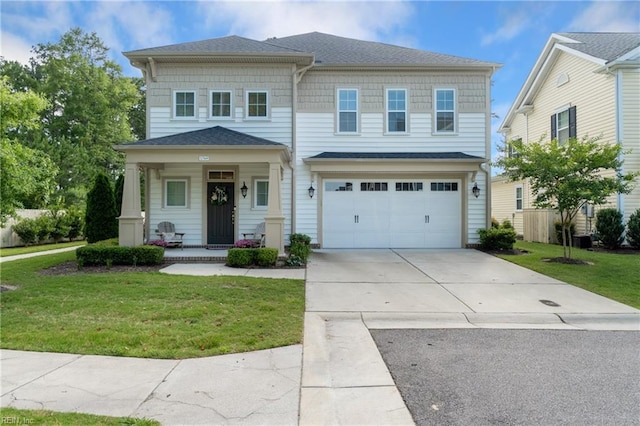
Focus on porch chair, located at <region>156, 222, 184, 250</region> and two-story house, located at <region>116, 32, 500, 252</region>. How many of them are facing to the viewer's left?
0

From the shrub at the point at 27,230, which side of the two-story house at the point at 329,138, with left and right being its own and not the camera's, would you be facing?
right

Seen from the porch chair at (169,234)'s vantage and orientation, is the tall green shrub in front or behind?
behind

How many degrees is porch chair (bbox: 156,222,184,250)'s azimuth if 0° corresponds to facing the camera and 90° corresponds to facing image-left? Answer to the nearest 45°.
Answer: approximately 315°

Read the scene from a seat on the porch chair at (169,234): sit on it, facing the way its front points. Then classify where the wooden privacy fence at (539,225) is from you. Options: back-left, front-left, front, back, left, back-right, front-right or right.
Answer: front-left

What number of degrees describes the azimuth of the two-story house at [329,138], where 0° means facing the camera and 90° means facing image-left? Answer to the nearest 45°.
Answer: approximately 0°

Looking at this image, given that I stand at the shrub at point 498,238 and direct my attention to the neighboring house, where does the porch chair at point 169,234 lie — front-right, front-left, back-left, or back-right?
back-left

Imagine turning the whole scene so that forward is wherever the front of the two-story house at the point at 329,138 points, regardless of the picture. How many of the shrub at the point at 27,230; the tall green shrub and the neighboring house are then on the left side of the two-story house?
1
